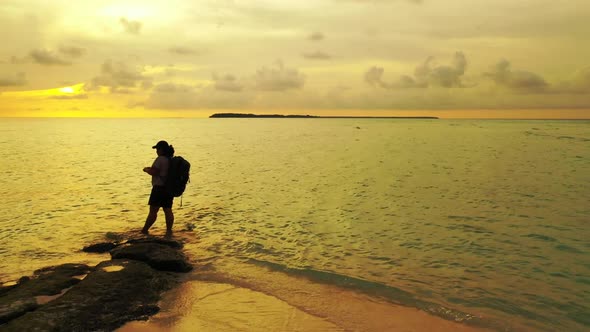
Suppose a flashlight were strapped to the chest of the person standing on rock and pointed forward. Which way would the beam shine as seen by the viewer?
to the viewer's left

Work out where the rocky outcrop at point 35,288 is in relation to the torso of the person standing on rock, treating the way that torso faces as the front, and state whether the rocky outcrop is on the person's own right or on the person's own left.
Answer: on the person's own left

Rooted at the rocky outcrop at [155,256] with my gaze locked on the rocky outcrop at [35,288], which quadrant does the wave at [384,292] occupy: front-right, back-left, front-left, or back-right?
back-left

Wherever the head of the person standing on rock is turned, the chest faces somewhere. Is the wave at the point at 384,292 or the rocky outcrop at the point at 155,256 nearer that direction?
the rocky outcrop

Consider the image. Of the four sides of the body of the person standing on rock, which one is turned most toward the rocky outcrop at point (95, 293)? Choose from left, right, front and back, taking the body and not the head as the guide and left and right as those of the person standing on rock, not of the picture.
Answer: left

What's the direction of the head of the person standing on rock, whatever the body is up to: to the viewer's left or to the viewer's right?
to the viewer's left

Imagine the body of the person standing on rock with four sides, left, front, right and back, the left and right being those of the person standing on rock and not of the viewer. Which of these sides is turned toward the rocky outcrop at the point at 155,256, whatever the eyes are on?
left
